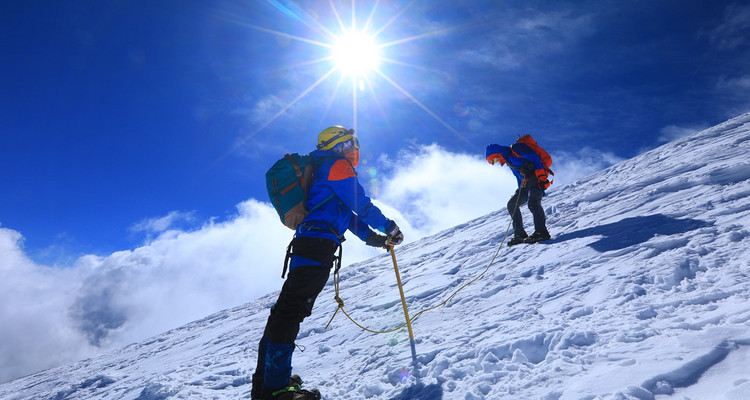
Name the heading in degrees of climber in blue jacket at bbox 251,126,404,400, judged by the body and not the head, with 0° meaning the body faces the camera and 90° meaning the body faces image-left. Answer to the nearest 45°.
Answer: approximately 270°

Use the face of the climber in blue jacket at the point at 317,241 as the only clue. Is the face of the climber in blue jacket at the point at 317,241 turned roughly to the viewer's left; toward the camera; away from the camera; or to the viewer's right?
to the viewer's right
